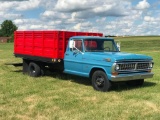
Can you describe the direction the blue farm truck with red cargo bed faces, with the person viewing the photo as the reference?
facing the viewer and to the right of the viewer
